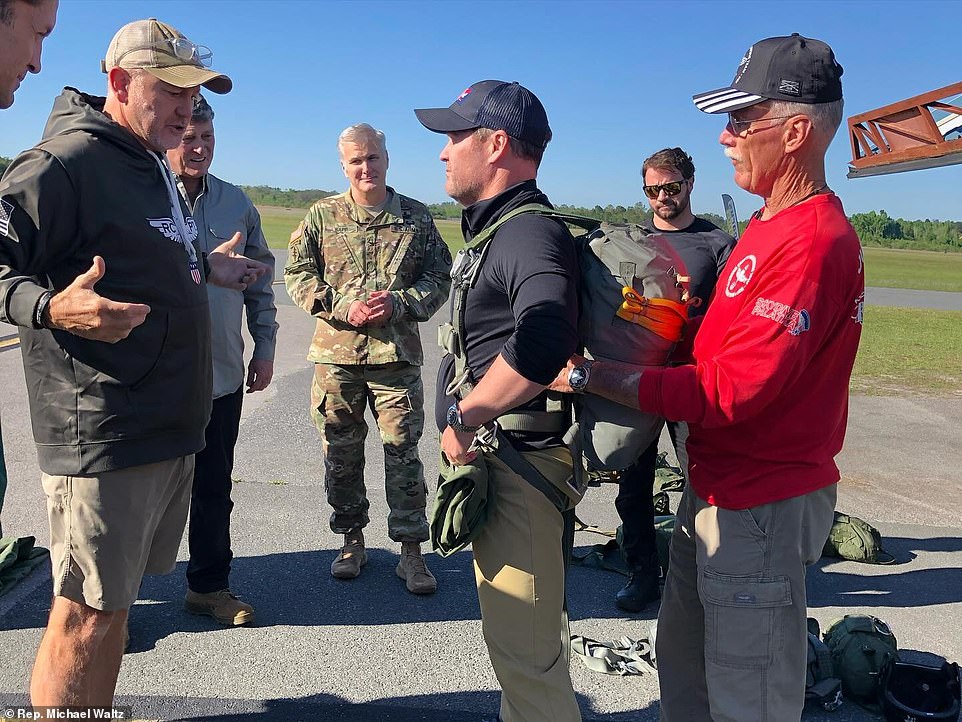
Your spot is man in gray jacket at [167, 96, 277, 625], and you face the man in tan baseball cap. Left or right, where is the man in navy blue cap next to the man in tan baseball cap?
left

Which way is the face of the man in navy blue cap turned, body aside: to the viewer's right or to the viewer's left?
to the viewer's left

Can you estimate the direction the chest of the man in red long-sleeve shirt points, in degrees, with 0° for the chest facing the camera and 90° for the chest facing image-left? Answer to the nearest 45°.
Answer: approximately 90°

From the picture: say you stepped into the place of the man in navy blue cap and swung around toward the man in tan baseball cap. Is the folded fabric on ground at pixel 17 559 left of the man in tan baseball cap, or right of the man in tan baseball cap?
right

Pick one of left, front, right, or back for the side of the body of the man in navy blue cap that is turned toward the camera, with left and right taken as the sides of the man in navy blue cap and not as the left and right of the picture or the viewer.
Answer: left

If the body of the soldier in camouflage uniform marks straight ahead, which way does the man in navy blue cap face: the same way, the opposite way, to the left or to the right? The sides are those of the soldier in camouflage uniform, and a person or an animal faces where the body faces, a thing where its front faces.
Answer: to the right

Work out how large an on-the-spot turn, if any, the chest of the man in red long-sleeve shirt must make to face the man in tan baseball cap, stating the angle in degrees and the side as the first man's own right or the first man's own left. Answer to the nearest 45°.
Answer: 0° — they already face them

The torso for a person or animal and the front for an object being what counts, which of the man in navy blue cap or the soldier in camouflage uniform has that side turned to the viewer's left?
the man in navy blue cap

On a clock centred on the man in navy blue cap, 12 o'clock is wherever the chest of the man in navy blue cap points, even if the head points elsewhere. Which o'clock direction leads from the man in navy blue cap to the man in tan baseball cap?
The man in tan baseball cap is roughly at 12 o'clock from the man in navy blue cap.
